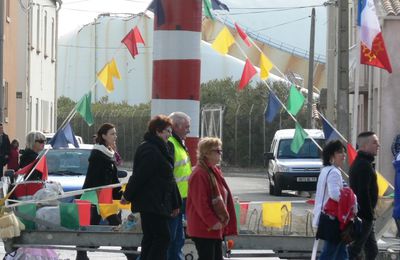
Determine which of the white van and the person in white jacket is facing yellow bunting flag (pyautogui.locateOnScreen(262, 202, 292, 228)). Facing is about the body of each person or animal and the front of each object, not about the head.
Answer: the white van

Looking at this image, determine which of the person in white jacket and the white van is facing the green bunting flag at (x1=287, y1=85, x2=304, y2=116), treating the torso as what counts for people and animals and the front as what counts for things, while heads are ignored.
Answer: the white van

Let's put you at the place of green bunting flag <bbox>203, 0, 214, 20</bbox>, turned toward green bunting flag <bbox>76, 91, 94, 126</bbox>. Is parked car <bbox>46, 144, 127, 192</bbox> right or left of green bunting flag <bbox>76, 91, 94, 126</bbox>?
right

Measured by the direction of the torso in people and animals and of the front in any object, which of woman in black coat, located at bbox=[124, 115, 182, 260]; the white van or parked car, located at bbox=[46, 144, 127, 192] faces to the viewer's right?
the woman in black coat

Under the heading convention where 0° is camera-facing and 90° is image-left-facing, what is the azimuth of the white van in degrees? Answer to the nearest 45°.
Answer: approximately 0°

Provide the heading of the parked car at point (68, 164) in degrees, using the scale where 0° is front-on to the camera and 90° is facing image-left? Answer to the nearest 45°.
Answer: approximately 0°

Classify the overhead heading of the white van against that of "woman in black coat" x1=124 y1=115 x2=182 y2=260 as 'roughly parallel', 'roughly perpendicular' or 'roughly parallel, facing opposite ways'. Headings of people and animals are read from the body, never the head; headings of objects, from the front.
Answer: roughly perpendicular
